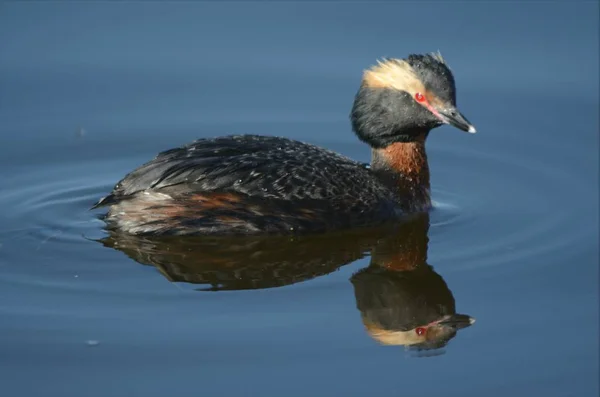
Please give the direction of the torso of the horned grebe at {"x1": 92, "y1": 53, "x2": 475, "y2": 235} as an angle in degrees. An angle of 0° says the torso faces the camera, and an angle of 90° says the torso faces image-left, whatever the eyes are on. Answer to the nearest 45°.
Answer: approximately 270°
